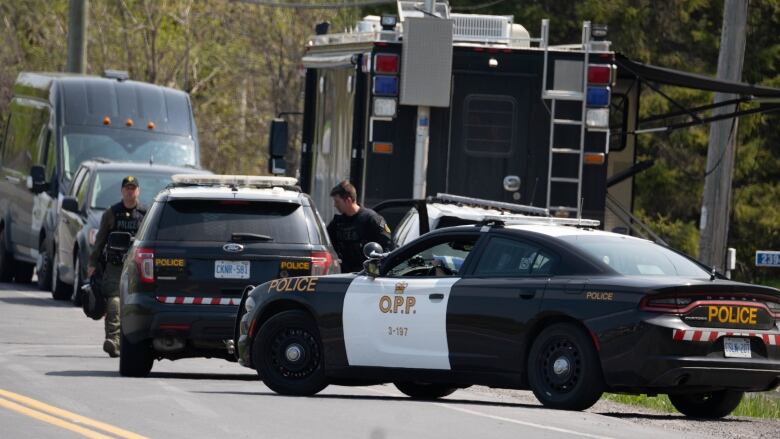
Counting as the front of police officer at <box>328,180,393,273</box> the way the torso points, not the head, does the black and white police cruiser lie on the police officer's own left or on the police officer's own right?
on the police officer's own left

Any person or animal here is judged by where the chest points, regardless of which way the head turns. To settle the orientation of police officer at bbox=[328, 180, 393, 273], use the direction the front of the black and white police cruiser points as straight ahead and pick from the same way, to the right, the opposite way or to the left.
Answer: to the left

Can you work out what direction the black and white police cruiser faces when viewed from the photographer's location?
facing away from the viewer and to the left of the viewer

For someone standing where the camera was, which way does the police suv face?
facing away from the viewer

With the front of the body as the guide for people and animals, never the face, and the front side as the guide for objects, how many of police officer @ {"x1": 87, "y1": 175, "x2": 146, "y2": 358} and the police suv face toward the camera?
1

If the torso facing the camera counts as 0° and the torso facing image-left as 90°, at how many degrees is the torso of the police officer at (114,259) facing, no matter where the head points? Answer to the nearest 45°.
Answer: approximately 0°

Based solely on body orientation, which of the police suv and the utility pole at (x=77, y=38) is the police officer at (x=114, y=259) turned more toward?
the police suv

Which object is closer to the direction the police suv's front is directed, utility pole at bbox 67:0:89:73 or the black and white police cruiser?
the utility pole
